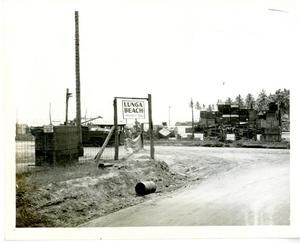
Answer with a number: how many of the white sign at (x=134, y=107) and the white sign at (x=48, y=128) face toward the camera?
2

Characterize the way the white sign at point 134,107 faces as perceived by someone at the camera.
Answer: facing the viewer

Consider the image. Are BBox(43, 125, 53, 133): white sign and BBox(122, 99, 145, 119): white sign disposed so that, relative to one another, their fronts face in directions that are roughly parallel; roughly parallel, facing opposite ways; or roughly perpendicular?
roughly parallel

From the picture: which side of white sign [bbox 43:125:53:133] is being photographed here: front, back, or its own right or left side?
front
